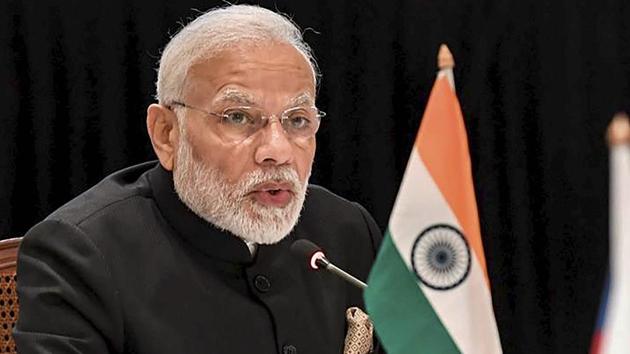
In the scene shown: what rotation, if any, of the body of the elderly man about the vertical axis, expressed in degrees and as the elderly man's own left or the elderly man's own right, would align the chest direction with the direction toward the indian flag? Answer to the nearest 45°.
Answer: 0° — they already face it

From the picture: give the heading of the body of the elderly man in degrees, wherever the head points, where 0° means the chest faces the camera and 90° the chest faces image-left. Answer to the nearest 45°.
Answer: approximately 315°
